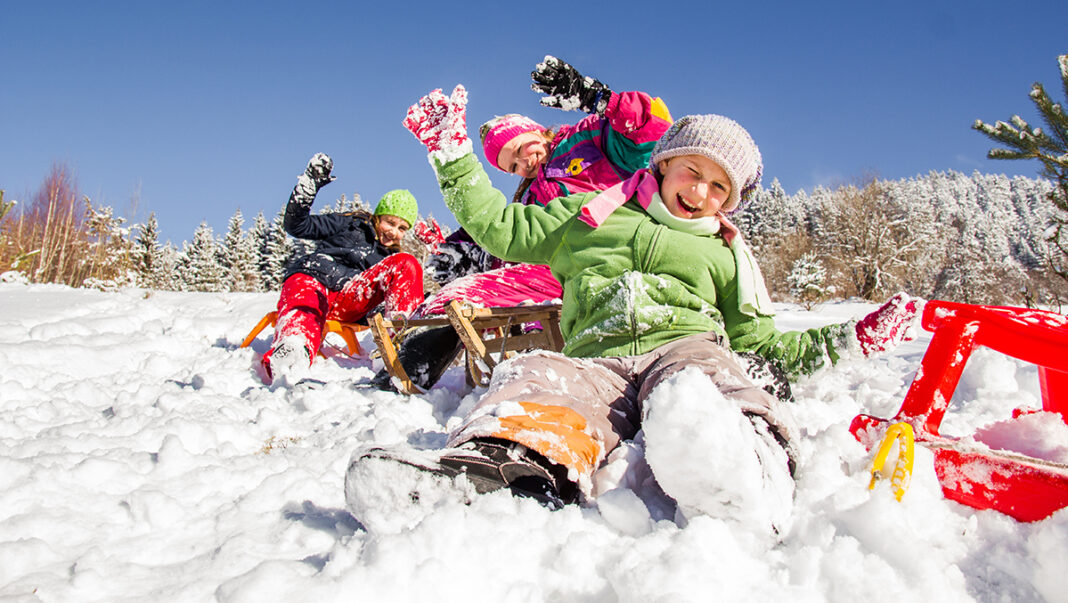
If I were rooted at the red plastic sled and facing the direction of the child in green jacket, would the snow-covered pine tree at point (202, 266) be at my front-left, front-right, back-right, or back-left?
front-right

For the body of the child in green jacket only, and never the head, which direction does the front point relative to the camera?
toward the camera

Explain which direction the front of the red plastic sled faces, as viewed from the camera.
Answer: facing to the left of the viewer

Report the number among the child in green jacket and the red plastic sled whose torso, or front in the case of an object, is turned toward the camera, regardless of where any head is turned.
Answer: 1

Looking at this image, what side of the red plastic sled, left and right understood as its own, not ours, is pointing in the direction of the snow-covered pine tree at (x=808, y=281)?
right

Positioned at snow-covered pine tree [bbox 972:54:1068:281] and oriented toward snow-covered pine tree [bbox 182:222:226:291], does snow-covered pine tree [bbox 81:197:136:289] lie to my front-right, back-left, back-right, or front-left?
front-left

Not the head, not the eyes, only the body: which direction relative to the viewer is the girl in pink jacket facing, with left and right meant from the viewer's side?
facing the viewer and to the left of the viewer

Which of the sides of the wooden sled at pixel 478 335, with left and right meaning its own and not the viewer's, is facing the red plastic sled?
left

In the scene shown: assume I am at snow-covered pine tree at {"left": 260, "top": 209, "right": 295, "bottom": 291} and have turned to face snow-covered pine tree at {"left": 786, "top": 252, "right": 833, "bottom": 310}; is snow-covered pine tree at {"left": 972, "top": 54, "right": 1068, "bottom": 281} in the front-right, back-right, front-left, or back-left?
front-right

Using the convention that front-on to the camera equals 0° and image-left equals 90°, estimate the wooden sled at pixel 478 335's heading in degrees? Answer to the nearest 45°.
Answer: approximately 45°
